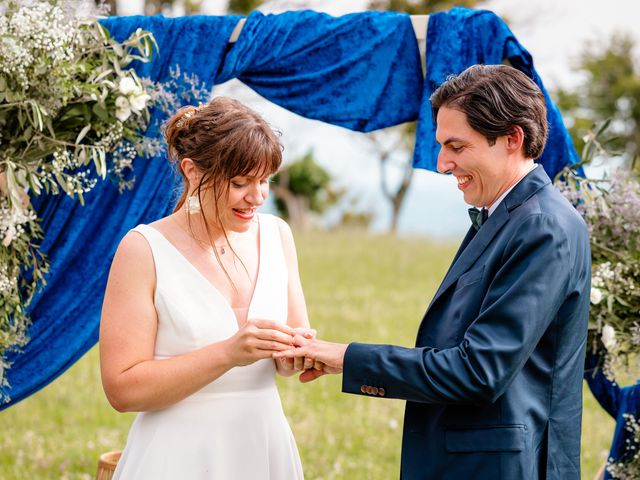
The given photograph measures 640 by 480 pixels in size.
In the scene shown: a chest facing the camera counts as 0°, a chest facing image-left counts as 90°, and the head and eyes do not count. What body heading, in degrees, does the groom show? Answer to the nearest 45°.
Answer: approximately 90°

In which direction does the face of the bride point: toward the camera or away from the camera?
toward the camera

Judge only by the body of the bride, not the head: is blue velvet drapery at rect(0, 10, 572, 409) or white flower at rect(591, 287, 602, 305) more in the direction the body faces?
the white flower

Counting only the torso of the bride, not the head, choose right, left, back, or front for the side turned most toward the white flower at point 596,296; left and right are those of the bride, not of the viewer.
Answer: left

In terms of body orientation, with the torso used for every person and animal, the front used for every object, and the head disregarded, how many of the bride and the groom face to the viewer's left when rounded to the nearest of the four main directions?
1

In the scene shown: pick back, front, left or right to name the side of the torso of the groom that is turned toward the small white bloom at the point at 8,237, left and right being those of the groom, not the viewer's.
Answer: front

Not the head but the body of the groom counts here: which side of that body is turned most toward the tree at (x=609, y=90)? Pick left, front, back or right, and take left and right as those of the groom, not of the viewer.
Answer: right

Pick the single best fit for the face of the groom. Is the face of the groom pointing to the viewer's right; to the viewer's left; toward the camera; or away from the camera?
to the viewer's left

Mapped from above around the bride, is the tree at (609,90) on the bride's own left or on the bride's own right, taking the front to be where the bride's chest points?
on the bride's own left

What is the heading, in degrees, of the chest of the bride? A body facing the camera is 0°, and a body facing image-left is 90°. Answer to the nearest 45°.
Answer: approximately 315°

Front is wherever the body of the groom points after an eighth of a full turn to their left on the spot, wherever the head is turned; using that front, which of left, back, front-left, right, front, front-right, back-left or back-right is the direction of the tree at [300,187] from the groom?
back-right

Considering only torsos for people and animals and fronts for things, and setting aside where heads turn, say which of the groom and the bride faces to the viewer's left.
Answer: the groom

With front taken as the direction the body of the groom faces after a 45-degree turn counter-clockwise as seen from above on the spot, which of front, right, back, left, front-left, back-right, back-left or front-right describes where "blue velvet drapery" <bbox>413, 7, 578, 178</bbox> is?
back-right

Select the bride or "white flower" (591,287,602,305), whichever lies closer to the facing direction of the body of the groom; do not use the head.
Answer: the bride
